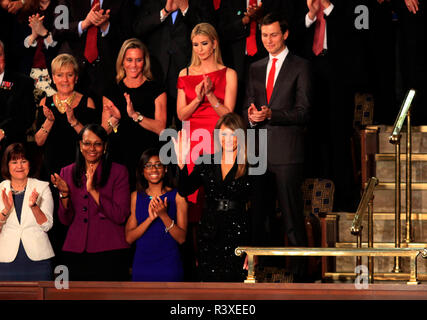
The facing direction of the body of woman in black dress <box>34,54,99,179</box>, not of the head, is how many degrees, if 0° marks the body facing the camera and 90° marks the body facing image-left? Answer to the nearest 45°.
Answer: approximately 0°

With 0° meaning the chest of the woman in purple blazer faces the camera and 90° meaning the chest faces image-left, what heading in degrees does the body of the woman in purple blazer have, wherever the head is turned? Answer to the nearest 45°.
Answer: approximately 45°

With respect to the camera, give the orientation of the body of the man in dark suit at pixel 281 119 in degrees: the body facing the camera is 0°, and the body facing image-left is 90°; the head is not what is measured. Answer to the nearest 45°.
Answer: approximately 45°
